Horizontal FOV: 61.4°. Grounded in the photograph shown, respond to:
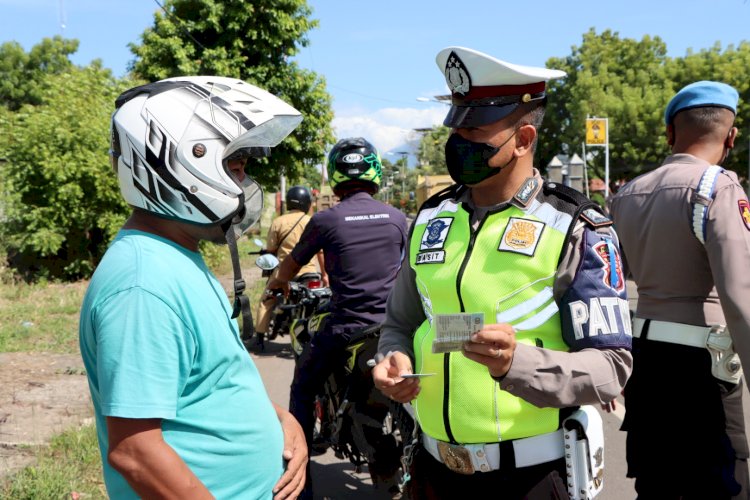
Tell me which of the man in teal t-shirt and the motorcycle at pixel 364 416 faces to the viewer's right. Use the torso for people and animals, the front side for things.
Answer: the man in teal t-shirt

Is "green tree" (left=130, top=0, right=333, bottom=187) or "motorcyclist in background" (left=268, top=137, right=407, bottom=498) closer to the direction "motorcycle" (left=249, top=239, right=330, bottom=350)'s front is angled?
the green tree

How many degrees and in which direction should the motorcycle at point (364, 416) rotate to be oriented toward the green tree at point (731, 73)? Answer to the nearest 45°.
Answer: approximately 90° to its right

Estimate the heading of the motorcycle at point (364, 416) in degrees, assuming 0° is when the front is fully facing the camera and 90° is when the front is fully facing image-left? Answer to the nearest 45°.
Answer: approximately 135°

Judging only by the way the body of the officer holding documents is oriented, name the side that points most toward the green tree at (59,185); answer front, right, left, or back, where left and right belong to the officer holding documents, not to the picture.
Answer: right

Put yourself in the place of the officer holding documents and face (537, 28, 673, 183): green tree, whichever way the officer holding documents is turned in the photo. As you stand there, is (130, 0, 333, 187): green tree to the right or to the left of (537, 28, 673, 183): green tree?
left

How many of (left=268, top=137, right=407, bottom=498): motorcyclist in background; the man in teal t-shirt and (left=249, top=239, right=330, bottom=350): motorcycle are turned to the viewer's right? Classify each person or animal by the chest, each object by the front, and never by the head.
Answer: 1

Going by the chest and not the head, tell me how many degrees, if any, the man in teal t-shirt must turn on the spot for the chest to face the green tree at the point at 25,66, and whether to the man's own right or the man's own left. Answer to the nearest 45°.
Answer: approximately 90° to the man's own left

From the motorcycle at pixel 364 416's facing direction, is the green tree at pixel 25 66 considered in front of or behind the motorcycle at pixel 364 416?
in front

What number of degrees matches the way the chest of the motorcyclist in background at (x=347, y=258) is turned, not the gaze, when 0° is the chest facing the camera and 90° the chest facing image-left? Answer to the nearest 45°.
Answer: approximately 135°

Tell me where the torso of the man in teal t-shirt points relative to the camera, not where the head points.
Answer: to the viewer's right

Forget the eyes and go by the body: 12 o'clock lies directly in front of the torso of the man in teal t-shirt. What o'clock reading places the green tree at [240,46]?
The green tree is roughly at 9 o'clock from the man in teal t-shirt.

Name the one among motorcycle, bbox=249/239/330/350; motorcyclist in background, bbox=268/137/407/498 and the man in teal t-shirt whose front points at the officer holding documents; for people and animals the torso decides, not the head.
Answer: the man in teal t-shirt

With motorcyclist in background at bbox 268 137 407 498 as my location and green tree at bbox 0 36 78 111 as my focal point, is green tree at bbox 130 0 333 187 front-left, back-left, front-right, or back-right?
front-right

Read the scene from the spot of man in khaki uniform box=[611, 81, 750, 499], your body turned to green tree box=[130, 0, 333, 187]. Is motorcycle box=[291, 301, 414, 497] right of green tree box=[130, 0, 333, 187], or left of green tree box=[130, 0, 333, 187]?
left
